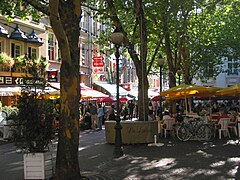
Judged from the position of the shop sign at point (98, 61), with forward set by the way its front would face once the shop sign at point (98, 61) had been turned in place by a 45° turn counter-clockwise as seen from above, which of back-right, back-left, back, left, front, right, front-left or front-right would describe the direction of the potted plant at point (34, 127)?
front-right

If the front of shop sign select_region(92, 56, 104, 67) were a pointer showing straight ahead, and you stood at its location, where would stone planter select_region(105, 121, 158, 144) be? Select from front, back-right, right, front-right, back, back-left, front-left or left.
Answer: front

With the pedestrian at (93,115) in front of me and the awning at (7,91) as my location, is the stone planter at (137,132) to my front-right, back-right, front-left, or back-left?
front-right

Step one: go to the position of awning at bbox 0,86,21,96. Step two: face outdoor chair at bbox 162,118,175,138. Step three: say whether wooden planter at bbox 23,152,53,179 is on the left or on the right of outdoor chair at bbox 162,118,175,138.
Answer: right

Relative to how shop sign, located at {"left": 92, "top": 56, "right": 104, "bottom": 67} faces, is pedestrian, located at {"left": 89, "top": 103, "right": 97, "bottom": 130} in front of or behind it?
in front

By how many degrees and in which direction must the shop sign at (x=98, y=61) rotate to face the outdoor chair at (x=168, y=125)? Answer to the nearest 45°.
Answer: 0° — it already faces it

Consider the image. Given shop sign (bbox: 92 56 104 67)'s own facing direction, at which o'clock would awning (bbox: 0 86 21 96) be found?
The awning is roughly at 1 o'clock from the shop sign.

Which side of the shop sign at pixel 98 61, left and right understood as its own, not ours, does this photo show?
front

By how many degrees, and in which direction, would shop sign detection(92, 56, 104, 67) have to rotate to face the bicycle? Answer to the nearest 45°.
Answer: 0° — it already faces it

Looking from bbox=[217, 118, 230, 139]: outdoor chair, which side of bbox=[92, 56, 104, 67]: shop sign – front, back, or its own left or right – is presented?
front

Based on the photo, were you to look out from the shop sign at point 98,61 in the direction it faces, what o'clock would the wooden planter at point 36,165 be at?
The wooden planter is roughly at 12 o'clock from the shop sign.
